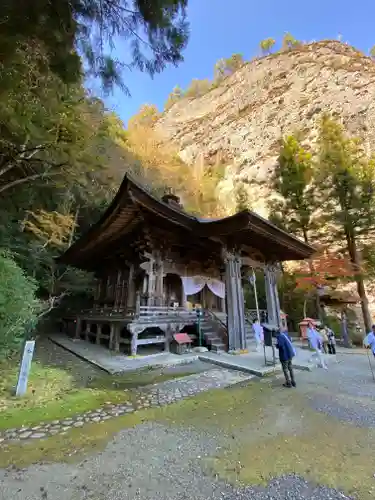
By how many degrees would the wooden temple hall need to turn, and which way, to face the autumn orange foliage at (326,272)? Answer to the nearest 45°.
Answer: approximately 90° to its left

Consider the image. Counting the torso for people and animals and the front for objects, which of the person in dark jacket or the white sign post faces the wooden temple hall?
the person in dark jacket

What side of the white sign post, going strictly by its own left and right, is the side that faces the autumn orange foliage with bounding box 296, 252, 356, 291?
left

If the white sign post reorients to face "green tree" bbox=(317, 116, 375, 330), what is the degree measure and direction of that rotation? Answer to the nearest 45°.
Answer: approximately 90° to its left

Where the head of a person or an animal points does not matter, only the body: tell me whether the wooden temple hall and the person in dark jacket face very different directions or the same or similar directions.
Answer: very different directions

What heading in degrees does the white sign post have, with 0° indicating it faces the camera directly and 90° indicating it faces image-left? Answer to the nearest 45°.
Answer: approximately 0°

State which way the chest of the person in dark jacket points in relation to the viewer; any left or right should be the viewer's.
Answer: facing away from the viewer and to the left of the viewer

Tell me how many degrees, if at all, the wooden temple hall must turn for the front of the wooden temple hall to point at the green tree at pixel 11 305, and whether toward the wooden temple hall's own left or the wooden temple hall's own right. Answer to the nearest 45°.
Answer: approximately 90° to the wooden temple hall's own right

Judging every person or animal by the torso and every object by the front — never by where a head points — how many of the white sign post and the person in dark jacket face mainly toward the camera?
1

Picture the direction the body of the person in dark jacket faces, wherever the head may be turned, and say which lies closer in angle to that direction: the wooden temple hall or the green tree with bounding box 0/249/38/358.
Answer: the wooden temple hall
